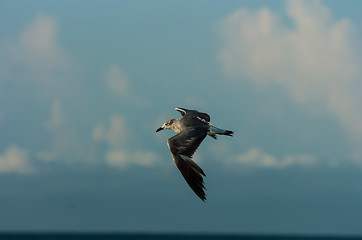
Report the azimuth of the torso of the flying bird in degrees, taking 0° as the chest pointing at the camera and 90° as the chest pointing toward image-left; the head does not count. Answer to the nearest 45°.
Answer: approximately 90°
